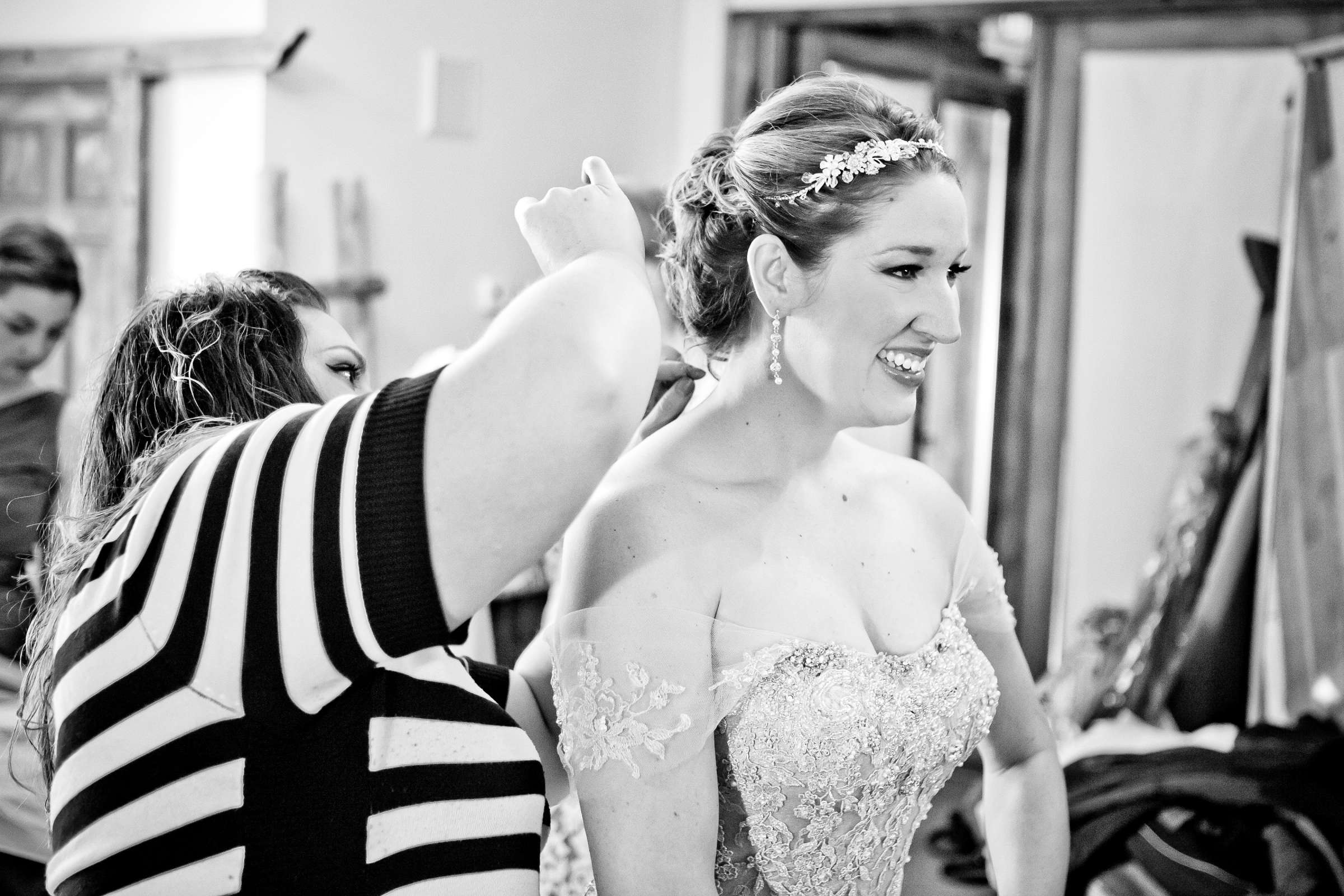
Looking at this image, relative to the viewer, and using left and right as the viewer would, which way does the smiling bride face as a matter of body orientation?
facing the viewer and to the right of the viewer

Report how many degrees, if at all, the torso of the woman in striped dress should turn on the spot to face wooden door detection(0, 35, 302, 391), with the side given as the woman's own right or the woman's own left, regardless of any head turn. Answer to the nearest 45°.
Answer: approximately 90° to the woman's own left

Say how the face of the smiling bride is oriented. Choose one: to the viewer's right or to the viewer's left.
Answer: to the viewer's right

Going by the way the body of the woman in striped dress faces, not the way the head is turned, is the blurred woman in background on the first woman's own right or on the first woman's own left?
on the first woman's own left

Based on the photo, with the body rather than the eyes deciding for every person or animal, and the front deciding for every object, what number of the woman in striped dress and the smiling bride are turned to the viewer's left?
0

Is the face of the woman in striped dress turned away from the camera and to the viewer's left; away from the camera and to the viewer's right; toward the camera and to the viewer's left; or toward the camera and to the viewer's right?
away from the camera and to the viewer's right

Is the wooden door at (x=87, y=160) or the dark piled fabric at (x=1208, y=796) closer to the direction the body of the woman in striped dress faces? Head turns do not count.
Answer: the dark piled fabric

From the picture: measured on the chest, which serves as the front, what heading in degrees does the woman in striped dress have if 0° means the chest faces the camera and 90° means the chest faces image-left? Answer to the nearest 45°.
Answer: approximately 270°

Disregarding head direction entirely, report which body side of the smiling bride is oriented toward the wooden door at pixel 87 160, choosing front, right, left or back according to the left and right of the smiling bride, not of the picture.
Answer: back

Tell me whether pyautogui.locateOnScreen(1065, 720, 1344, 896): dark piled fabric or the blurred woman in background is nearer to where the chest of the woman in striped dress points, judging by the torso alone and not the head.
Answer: the dark piled fabric

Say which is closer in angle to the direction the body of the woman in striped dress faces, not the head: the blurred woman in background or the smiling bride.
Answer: the smiling bride

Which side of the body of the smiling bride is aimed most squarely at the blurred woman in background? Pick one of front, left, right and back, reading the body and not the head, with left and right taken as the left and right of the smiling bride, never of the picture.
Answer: back
